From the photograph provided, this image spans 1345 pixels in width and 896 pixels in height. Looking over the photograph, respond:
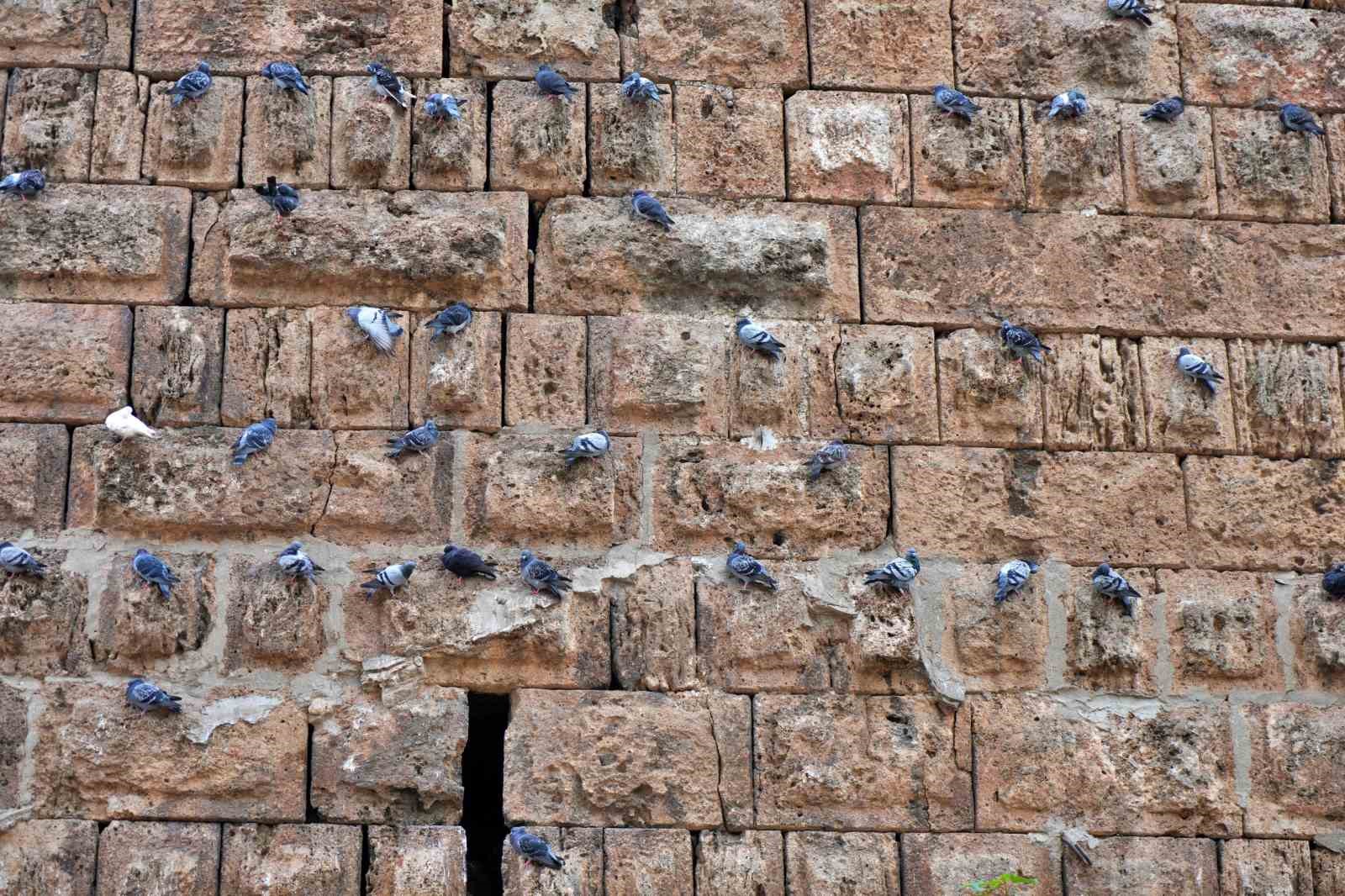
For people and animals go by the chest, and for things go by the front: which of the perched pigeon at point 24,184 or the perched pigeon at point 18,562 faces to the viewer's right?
the perched pigeon at point 24,184

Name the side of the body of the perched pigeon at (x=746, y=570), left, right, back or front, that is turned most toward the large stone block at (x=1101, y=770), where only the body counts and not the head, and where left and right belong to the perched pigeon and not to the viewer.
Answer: back

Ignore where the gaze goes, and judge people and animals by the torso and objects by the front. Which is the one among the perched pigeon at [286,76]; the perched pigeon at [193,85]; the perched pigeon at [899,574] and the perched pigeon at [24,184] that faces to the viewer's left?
the perched pigeon at [286,76]

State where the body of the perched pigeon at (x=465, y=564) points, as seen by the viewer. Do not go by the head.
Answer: to the viewer's left

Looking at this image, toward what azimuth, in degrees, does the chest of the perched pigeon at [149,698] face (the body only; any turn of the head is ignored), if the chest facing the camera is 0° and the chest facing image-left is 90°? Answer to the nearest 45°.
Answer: approximately 90°

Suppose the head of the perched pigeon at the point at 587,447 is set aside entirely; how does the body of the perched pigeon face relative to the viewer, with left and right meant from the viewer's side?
facing away from the viewer and to the right of the viewer

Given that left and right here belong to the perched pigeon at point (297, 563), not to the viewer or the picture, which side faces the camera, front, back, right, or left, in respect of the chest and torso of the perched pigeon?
left

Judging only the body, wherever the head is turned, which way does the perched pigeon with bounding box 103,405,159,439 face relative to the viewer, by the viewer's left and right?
facing to the left of the viewer

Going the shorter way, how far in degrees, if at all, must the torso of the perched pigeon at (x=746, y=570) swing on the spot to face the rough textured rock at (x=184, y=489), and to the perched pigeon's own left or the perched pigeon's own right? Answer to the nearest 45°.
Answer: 0° — it already faces it
